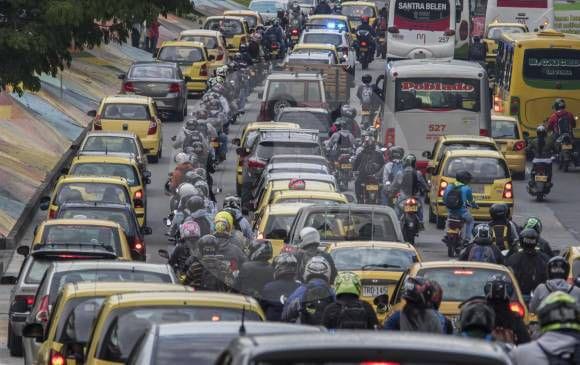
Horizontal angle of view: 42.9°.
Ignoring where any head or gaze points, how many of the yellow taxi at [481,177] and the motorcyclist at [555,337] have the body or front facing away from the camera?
2

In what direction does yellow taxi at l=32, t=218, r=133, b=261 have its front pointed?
away from the camera

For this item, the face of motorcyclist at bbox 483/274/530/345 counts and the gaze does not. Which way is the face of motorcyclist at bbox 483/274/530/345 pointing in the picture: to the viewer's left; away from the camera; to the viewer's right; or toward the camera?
away from the camera

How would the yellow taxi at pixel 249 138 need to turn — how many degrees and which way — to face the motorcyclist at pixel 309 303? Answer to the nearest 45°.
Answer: approximately 180°

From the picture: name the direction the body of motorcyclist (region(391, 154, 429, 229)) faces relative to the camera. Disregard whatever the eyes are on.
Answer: away from the camera

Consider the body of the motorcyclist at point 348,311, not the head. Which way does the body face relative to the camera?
away from the camera

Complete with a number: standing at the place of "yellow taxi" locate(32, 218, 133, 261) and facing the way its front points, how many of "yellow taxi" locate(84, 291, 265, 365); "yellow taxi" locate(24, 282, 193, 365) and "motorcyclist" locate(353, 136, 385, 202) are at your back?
2

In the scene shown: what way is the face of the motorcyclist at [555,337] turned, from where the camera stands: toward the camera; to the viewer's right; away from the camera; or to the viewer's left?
away from the camera

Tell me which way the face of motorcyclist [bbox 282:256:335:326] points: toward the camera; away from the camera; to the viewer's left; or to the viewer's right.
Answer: away from the camera

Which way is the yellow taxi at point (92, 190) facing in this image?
away from the camera

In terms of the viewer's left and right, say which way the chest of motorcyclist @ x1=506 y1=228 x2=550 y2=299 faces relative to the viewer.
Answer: facing away from the viewer

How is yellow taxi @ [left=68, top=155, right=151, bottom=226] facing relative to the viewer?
away from the camera

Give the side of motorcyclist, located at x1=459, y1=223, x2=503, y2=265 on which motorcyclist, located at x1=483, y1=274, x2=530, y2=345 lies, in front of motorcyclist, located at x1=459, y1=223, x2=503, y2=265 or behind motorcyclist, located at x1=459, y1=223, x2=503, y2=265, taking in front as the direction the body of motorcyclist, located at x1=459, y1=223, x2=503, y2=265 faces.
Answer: behind

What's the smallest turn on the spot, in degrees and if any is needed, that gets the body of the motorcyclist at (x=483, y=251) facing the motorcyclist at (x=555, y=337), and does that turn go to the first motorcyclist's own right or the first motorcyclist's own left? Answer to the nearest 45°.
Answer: approximately 180°

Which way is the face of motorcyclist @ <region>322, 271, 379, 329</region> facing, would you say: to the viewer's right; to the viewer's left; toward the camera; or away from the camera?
away from the camera

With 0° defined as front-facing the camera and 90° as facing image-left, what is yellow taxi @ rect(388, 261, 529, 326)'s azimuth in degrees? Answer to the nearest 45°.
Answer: approximately 180°

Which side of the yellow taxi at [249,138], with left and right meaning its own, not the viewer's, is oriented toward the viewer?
back
